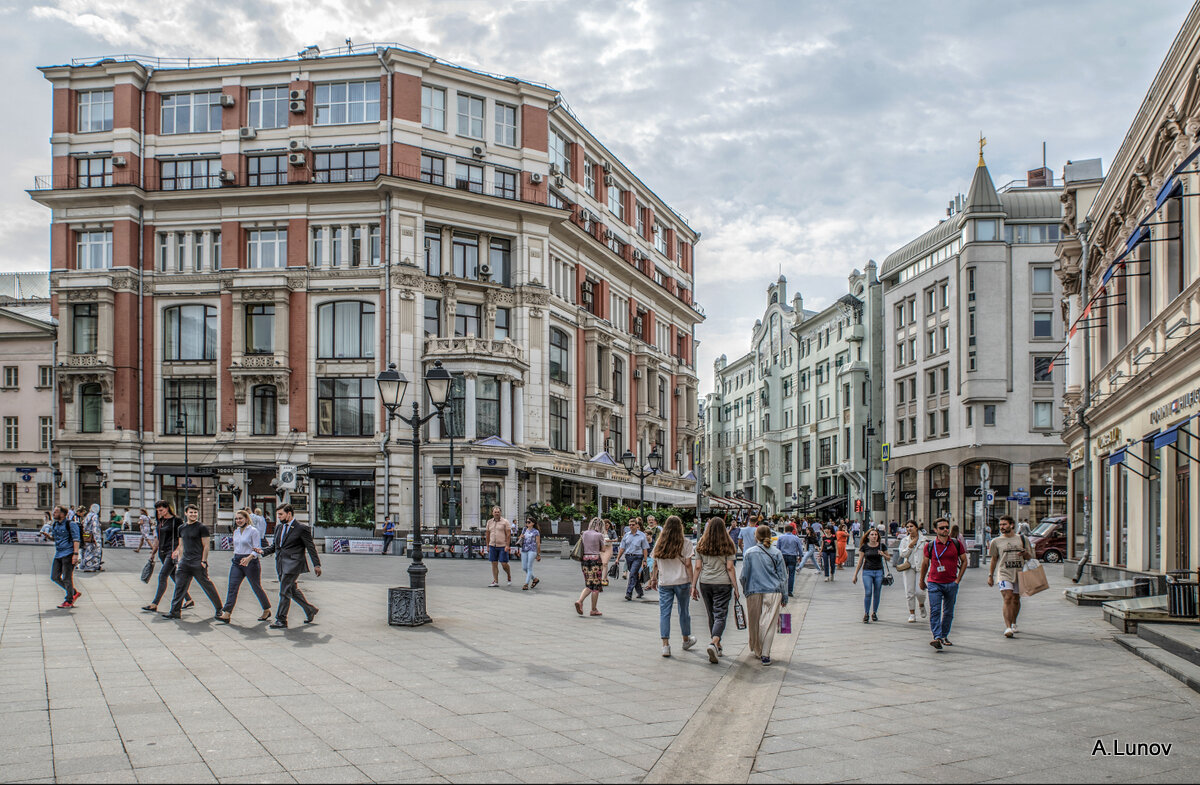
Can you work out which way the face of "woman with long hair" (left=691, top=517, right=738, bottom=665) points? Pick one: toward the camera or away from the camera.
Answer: away from the camera

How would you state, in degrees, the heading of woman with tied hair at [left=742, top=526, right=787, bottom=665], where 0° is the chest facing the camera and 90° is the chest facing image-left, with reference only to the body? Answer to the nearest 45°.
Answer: approximately 180°

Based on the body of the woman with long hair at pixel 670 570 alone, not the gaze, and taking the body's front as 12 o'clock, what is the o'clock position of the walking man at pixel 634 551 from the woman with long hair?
The walking man is roughly at 12 o'clock from the woman with long hair.

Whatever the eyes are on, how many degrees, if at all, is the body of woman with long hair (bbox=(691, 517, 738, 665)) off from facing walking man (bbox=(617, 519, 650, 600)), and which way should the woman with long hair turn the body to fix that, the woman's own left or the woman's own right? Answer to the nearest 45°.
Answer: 0° — they already face them
